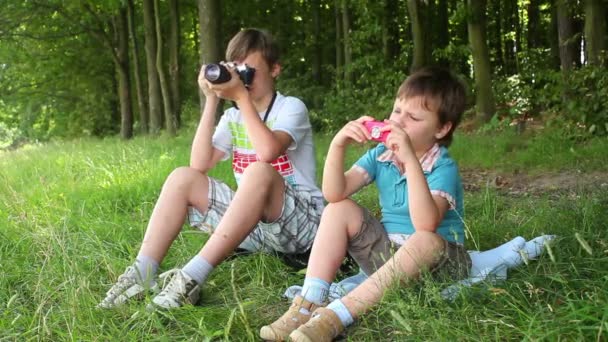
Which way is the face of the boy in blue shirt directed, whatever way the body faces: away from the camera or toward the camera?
toward the camera

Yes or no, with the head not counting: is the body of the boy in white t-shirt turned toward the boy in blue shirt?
no

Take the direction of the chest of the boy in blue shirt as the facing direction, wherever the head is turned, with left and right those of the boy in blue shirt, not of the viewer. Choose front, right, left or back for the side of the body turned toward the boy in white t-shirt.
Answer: right

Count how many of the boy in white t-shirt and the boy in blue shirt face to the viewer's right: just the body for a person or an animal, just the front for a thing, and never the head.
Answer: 0

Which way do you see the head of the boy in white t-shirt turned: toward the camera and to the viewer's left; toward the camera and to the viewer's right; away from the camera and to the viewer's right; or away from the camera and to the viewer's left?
toward the camera and to the viewer's left

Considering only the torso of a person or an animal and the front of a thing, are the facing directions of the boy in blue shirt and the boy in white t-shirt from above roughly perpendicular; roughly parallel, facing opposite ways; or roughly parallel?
roughly parallel
